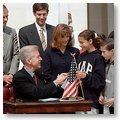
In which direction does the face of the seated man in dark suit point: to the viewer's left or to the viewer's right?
to the viewer's right

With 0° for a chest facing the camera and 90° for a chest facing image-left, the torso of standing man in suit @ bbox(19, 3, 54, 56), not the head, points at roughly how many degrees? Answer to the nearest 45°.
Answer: approximately 315°
